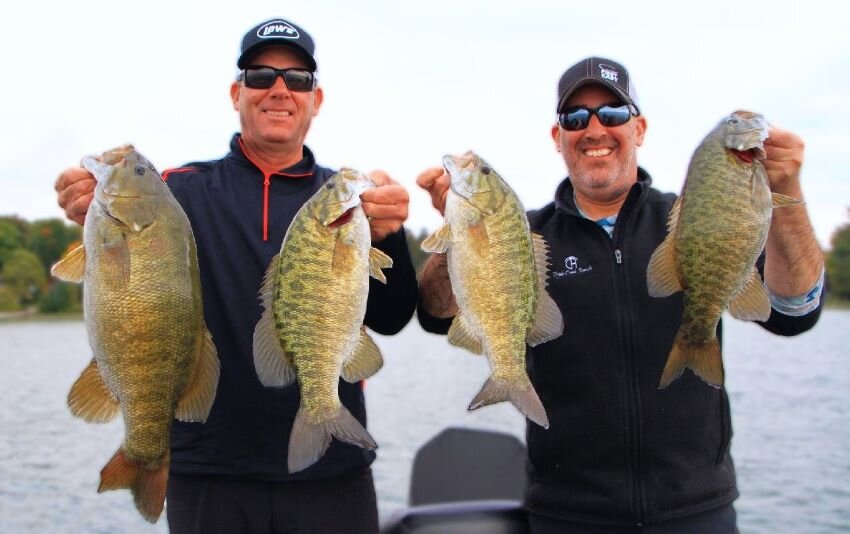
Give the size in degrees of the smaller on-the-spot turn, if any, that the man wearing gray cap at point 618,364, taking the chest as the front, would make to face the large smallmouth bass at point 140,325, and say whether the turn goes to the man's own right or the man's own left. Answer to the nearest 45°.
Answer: approximately 45° to the man's own right

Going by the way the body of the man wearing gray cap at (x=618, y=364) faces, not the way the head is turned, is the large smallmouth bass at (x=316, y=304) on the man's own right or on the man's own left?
on the man's own right

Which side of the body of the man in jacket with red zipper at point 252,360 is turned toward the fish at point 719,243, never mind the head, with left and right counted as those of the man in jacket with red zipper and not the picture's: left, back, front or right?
left

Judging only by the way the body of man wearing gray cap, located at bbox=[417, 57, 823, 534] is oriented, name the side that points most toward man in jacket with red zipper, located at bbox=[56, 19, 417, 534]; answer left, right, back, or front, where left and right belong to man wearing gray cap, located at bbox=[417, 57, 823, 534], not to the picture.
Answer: right

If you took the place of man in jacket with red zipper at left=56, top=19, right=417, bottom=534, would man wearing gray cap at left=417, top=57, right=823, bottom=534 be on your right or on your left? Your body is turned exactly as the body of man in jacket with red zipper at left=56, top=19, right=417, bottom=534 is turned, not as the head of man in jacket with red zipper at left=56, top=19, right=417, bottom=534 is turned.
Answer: on your left

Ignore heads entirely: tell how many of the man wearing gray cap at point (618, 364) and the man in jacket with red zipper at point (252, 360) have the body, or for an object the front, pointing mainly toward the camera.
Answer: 2

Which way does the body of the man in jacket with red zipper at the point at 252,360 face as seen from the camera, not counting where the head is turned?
toward the camera

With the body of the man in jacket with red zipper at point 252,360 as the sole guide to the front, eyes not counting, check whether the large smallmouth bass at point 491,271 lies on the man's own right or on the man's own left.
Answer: on the man's own left
